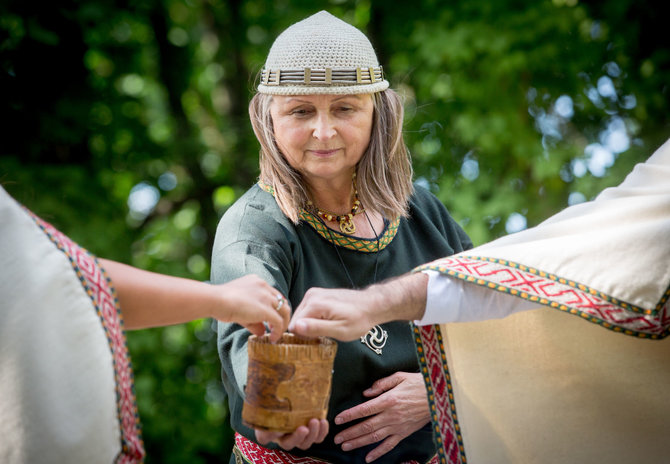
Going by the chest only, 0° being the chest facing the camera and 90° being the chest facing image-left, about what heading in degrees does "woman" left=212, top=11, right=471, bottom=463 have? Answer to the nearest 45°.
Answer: approximately 0°
